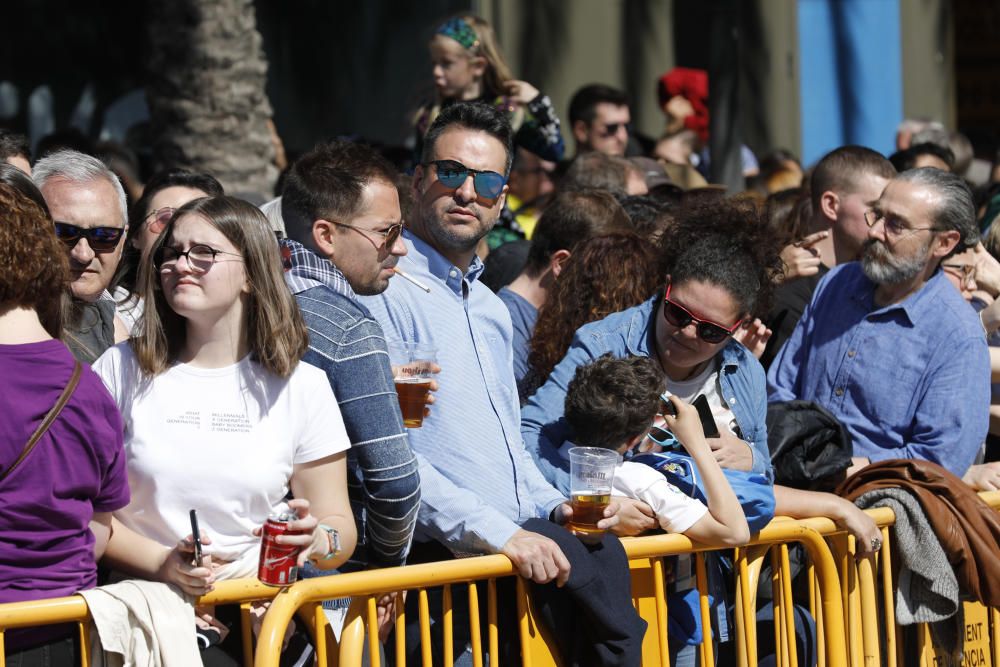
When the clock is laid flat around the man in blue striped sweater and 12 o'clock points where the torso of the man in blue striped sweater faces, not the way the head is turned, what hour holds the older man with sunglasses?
The older man with sunglasses is roughly at 7 o'clock from the man in blue striped sweater.

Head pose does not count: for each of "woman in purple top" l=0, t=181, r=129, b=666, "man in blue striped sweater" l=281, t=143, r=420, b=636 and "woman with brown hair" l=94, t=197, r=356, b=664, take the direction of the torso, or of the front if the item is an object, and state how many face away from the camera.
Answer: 1

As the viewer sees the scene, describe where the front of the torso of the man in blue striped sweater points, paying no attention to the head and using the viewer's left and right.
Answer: facing to the right of the viewer

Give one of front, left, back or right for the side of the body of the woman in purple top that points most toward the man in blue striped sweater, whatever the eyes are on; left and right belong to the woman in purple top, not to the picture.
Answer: right

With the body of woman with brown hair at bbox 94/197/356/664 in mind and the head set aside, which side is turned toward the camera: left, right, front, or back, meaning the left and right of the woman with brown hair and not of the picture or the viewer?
front

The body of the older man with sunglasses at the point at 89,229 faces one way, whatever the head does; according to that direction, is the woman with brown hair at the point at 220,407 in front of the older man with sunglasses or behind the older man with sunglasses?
in front

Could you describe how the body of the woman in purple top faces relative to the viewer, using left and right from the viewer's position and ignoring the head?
facing away from the viewer

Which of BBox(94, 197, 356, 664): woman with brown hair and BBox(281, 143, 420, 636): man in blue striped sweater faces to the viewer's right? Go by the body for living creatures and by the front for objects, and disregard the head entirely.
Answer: the man in blue striped sweater

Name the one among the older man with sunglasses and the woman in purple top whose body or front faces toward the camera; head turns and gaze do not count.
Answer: the older man with sunglasses

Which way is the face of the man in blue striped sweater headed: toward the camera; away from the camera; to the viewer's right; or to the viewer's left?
to the viewer's right

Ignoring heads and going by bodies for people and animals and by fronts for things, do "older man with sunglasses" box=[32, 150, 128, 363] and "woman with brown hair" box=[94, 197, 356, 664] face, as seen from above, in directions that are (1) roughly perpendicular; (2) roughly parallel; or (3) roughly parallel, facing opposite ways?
roughly parallel

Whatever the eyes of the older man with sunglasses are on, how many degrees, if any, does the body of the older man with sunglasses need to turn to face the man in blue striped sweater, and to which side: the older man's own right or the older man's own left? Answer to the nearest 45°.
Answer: approximately 45° to the older man's own left

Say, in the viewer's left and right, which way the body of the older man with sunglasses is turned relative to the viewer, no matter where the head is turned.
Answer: facing the viewer

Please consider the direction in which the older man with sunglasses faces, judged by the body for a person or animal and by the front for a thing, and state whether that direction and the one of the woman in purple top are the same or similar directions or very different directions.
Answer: very different directions

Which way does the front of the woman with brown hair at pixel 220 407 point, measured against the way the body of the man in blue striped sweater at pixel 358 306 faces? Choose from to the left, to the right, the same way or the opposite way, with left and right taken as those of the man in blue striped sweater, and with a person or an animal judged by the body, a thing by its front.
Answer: to the right

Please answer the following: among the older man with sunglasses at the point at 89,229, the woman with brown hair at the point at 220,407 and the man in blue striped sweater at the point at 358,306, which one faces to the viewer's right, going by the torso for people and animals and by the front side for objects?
the man in blue striped sweater
